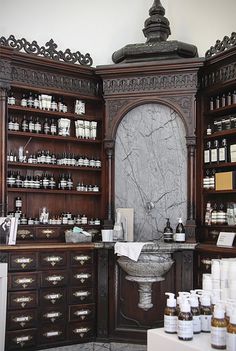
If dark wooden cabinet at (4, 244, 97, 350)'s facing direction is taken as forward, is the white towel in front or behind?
in front

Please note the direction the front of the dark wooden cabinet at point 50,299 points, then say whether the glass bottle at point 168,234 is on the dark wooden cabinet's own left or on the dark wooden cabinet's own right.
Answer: on the dark wooden cabinet's own left

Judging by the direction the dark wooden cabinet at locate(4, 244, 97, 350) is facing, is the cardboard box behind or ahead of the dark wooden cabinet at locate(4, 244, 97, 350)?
ahead

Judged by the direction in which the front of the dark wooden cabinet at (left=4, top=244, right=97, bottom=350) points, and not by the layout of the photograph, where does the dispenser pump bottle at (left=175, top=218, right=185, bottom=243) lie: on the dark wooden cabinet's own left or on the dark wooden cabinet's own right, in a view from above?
on the dark wooden cabinet's own left

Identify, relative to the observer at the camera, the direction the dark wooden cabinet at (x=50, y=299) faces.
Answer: facing the viewer and to the right of the viewer

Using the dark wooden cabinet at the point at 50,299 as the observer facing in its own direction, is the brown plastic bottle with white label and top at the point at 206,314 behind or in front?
in front
